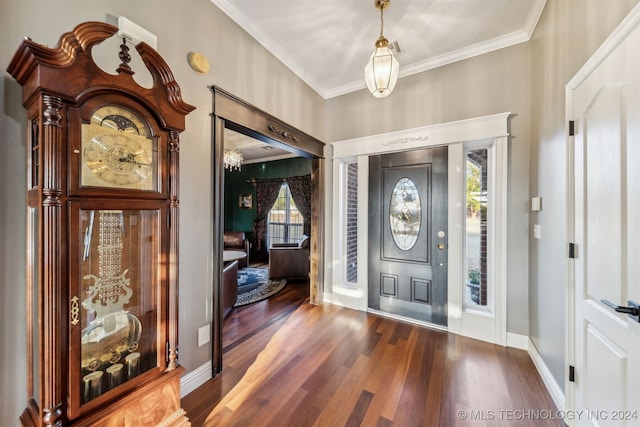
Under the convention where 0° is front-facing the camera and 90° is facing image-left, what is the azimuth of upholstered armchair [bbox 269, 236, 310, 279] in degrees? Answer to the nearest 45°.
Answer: approximately 90°

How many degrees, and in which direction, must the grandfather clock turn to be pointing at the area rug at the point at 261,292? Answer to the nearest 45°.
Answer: approximately 90° to its left

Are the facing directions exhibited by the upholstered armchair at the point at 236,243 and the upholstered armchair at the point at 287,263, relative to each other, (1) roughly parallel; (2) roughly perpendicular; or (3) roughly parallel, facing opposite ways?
roughly perpendicular

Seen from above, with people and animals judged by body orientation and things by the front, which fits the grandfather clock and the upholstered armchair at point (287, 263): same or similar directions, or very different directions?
very different directions

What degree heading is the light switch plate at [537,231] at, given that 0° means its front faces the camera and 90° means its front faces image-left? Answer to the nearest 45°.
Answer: approximately 45°

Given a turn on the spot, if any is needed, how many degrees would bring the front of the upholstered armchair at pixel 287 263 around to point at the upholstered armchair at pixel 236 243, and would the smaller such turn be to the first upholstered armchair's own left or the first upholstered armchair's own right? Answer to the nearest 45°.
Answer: approximately 45° to the first upholstered armchair's own right

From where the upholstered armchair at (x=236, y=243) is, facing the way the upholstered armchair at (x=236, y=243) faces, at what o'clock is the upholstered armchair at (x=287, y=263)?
the upholstered armchair at (x=287, y=263) is roughly at 11 o'clock from the upholstered armchair at (x=236, y=243).

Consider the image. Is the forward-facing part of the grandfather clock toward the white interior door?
yes

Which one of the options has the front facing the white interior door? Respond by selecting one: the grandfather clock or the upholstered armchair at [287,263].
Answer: the grandfather clock

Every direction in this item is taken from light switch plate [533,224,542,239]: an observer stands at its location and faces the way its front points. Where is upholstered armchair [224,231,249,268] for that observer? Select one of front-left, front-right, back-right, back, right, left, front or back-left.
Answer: front-right

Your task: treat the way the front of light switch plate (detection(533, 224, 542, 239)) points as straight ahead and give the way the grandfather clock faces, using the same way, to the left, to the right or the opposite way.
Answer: the opposite way
